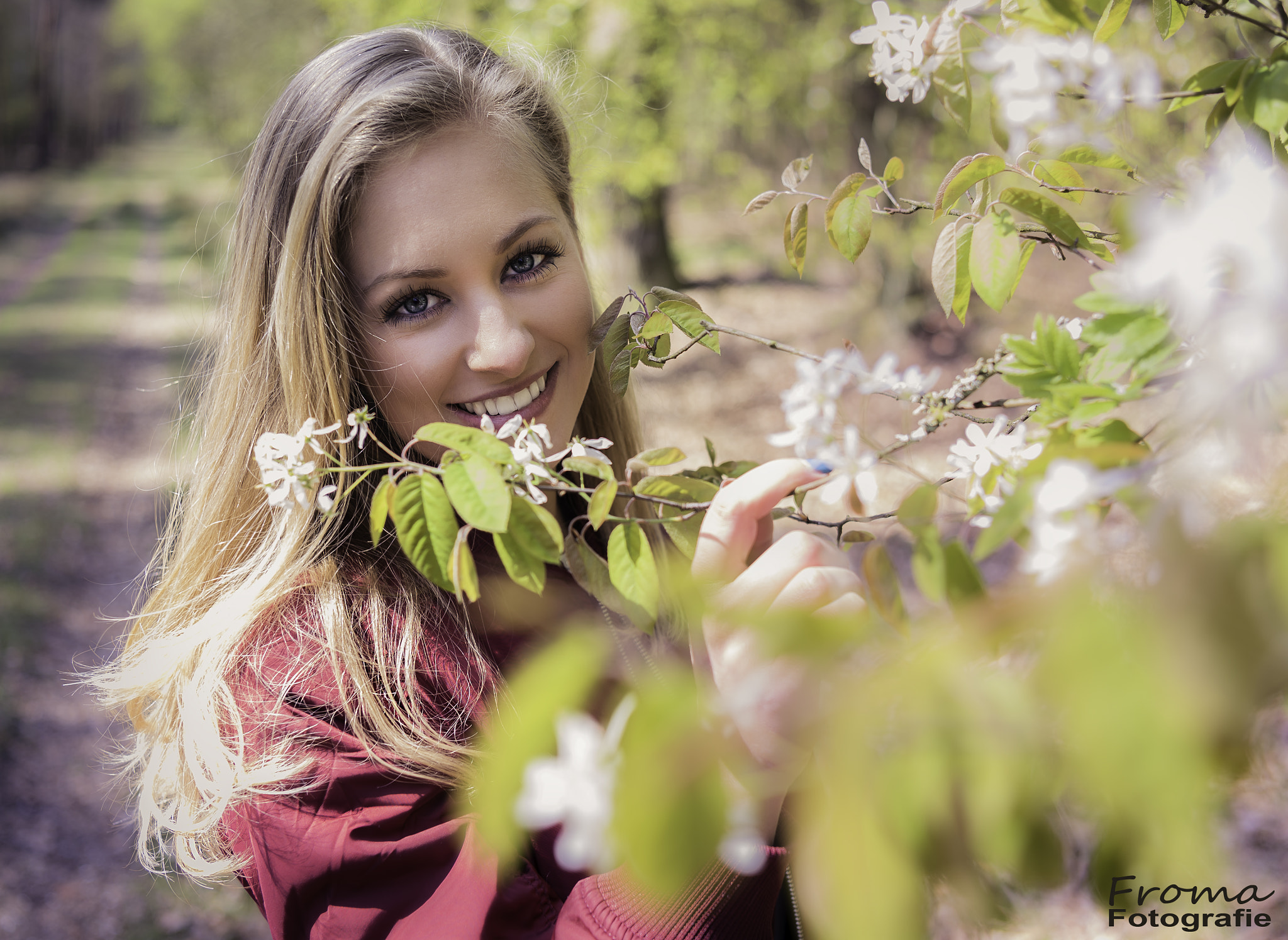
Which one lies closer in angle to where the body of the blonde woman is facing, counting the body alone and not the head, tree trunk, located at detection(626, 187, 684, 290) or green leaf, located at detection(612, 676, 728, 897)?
the green leaf

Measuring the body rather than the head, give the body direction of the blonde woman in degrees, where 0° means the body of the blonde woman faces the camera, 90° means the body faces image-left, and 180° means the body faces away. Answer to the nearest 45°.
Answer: approximately 315°

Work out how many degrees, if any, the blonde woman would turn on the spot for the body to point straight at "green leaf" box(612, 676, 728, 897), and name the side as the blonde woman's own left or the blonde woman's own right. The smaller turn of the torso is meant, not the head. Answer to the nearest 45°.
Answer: approximately 45° to the blonde woman's own right

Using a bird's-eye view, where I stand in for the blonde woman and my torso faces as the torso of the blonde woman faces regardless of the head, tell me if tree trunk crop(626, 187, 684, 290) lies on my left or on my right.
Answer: on my left
